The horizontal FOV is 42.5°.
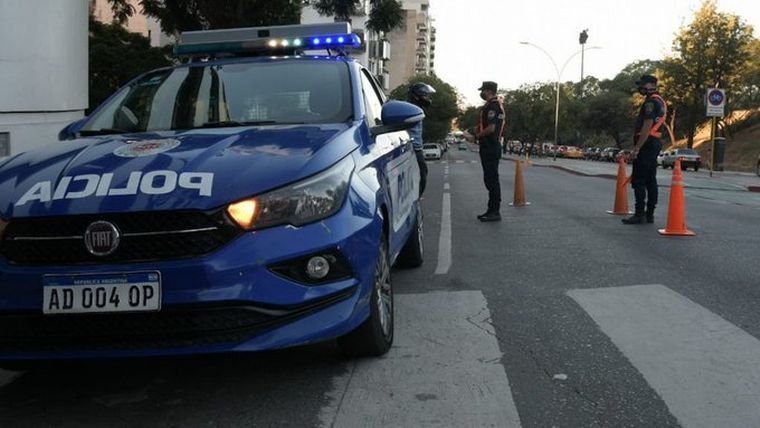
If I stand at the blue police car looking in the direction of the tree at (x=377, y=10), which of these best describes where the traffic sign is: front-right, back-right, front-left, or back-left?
front-right

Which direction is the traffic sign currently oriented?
toward the camera

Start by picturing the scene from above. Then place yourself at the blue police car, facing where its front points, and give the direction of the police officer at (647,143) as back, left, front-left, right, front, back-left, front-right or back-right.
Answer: back

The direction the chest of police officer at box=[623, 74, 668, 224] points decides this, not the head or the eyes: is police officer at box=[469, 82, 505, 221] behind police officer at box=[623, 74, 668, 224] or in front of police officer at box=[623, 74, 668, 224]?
in front

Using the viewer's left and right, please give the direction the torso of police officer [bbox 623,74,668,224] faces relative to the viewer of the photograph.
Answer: facing to the left of the viewer

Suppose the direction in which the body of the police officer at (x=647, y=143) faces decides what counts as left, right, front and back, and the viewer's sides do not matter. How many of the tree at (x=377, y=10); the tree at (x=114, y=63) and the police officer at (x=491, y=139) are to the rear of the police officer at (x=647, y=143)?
0

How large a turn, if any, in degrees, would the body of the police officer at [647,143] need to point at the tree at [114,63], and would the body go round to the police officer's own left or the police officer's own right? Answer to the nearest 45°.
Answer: approximately 45° to the police officer's own right

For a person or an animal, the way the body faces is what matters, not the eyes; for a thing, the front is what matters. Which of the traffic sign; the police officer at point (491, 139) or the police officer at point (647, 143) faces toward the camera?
the traffic sign

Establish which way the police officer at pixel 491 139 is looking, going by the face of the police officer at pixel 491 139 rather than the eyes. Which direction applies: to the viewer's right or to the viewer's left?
to the viewer's left

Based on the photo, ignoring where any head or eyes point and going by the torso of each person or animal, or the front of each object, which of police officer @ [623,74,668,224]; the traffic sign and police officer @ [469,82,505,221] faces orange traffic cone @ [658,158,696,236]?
the traffic sign

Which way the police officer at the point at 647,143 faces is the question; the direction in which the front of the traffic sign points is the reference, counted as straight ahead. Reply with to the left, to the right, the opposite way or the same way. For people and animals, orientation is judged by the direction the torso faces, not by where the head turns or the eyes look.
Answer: to the right

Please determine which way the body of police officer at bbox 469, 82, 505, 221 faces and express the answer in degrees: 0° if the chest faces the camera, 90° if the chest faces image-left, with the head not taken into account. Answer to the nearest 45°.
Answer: approximately 90°

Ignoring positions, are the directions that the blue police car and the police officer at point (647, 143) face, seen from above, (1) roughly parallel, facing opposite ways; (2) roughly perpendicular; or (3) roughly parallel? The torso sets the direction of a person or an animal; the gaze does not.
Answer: roughly perpendicular

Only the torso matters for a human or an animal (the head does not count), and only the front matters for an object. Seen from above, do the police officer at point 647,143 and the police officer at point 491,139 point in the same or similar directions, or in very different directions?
same or similar directions

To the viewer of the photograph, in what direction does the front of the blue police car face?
facing the viewer and to the left of the viewer

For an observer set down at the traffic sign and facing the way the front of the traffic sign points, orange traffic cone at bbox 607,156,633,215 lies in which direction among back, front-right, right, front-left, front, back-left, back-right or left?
front
